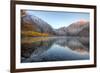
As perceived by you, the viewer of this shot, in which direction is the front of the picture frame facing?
facing the viewer and to the right of the viewer
